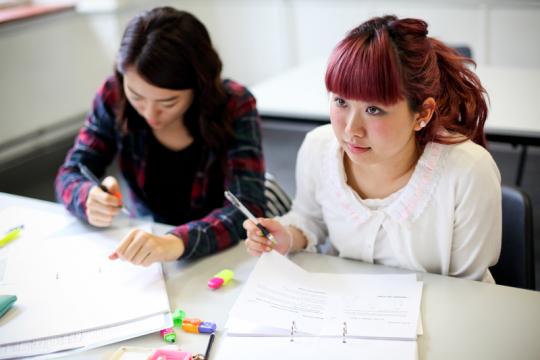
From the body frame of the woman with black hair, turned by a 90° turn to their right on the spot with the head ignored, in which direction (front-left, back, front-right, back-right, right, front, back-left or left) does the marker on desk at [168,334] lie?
back-left

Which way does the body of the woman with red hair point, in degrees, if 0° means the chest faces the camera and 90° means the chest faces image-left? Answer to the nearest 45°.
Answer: approximately 45°

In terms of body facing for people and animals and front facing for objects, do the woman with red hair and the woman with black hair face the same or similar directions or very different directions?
same or similar directions

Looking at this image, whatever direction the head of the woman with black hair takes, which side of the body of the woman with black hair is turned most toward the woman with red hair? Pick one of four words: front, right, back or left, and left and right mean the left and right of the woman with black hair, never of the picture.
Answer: left

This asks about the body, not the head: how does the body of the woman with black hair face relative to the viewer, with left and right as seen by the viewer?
facing the viewer and to the left of the viewer

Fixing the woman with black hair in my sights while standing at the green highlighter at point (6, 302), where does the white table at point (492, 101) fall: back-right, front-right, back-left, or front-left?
front-right

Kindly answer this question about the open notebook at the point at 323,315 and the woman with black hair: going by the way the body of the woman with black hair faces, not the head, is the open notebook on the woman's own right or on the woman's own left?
on the woman's own left

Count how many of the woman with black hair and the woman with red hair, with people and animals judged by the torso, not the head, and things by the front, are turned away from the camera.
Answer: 0

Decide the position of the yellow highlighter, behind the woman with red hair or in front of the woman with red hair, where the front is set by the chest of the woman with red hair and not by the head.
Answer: in front

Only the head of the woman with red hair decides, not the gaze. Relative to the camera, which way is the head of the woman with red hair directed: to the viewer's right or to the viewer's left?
to the viewer's left

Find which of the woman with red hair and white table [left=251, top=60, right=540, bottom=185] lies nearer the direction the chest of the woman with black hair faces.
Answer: the woman with red hair
